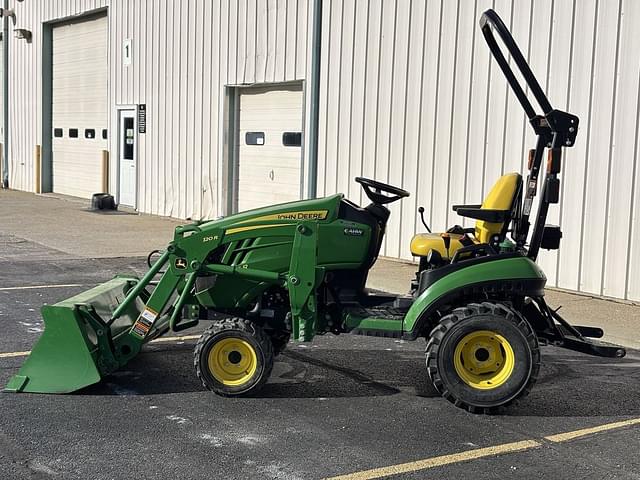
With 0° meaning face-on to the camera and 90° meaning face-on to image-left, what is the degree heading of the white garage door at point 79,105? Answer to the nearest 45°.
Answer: approximately 45°

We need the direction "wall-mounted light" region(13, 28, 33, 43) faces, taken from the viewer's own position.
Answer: facing the viewer and to the left of the viewer

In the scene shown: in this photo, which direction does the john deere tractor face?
to the viewer's left

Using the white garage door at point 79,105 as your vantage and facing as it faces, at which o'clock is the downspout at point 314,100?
The downspout is roughly at 10 o'clock from the white garage door.

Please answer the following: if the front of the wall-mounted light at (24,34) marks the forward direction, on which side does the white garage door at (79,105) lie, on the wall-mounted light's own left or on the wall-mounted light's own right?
on the wall-mounted light's own left

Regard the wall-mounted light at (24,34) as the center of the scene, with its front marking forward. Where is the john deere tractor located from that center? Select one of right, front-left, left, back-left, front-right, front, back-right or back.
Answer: front-left

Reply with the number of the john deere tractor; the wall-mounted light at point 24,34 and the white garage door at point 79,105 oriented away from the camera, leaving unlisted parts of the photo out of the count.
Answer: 0

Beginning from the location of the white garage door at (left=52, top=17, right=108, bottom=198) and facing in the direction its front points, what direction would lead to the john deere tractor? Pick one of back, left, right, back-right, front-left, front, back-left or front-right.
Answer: front-left

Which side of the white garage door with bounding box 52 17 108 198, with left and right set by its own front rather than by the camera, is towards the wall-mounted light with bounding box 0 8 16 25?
right

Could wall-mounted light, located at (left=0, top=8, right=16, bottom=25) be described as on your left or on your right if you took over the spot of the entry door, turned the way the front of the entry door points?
on your right
